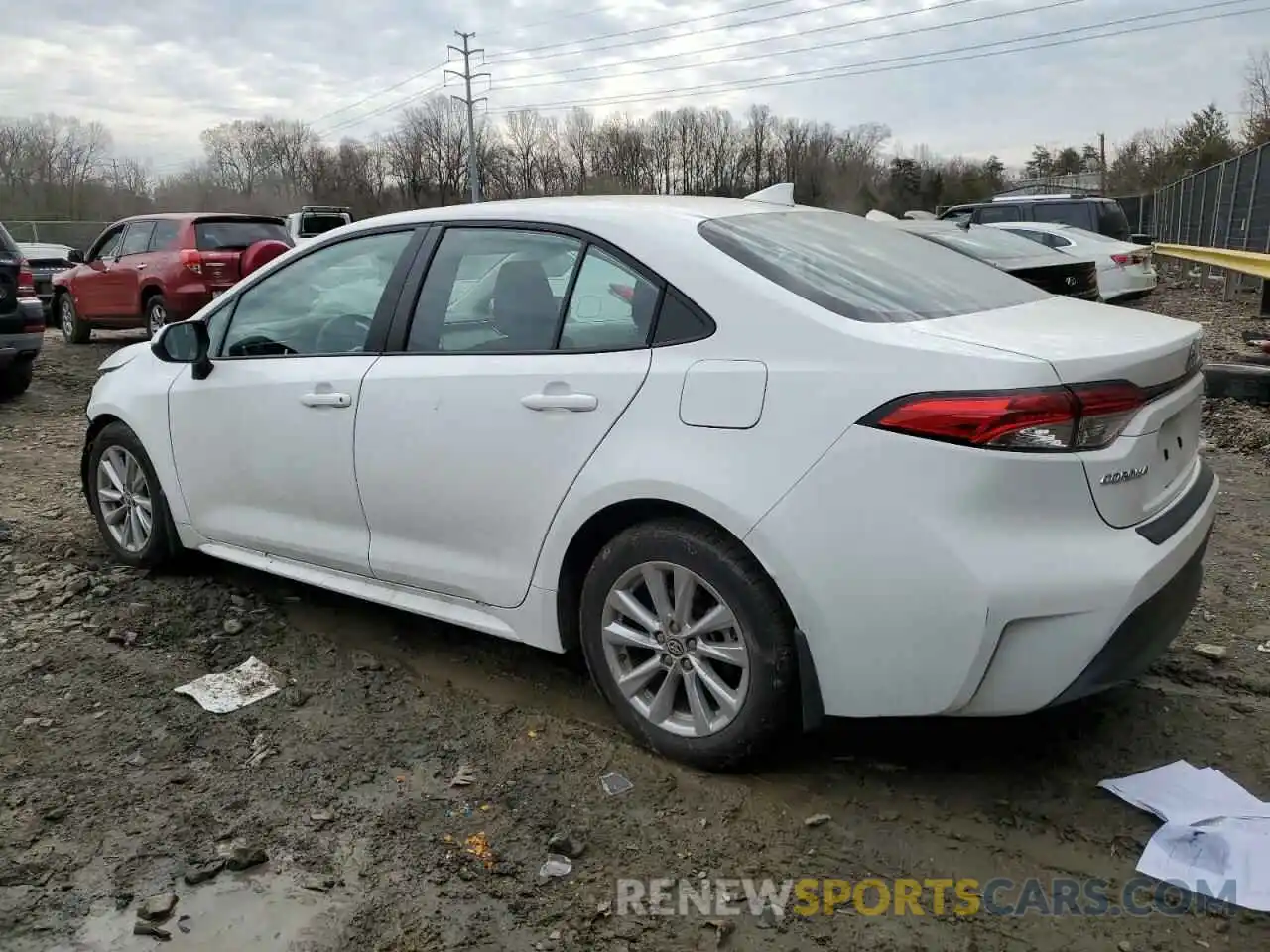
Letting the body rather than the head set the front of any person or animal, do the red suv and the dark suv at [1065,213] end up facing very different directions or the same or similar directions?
same or similar directions

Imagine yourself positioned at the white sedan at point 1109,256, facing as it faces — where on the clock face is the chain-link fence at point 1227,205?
The chain-link fence is roughly at 2 o'clock from the white sedan.

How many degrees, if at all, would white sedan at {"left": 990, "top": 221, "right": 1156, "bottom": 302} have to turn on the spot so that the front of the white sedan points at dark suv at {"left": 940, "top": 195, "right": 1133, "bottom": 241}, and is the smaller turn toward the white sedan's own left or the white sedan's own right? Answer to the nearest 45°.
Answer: approximately 45° to the white sedan's own right

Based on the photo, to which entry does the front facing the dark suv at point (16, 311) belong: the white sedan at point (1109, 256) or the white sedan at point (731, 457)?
the white sedan at point (731, 457)

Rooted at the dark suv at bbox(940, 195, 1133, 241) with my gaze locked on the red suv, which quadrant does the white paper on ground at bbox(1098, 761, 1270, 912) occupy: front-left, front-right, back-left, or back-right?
front-left

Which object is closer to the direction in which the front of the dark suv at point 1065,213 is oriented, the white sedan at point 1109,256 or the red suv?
the red suv

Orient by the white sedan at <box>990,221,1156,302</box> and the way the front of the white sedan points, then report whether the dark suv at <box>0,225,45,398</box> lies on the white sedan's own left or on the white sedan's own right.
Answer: on the white sedan's own left

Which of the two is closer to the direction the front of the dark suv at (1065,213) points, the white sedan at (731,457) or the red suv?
the red suv

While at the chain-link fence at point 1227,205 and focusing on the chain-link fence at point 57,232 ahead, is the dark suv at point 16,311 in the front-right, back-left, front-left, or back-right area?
front-left

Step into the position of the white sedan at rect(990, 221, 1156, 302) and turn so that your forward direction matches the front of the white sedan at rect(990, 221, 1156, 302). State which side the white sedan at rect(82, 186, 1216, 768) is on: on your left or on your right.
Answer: on your left

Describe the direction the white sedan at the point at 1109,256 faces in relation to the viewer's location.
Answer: facing away from the viewer and to the left of the viewer

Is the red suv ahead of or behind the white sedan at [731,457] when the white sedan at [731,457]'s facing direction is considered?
ahead
